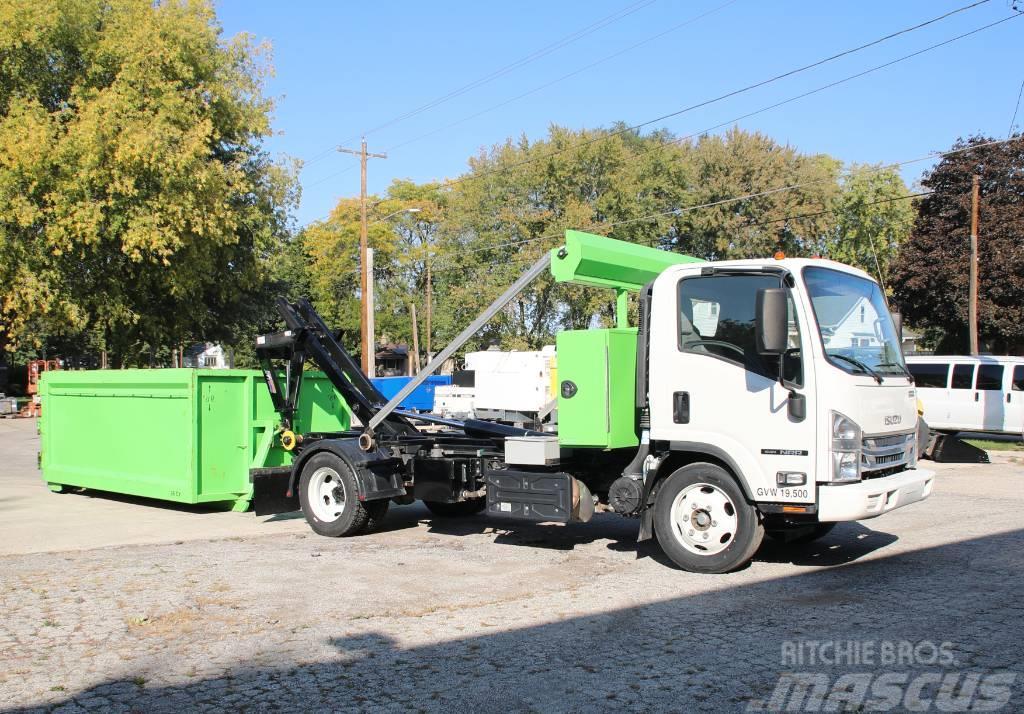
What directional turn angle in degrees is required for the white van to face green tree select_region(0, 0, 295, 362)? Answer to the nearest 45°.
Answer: approximately 180°

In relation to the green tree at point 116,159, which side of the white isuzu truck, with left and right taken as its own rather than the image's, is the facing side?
back

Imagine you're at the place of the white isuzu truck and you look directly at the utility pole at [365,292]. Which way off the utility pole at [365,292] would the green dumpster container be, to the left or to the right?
left

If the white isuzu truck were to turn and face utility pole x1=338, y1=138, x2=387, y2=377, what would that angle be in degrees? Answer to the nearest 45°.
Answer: approximately 135° to its left

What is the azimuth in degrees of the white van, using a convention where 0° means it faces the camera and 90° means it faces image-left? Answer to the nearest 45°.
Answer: approximately 270°

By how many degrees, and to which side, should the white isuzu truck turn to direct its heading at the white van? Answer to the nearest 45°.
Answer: approximately 90° to its left

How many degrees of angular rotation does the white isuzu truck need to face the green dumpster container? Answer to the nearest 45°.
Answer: approximately 180°
